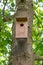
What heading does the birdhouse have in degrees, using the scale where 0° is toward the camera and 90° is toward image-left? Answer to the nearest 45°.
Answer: approximately 0°
